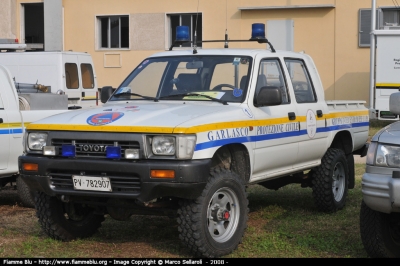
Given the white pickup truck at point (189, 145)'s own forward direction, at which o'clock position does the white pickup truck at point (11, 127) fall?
the white pickup truck at point (11, 127) is roughly at 3 o'clock from the white pickup truck at point (189, 145).

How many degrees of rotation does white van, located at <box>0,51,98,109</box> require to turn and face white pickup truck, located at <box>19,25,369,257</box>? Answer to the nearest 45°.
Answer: approximately 135° to its left

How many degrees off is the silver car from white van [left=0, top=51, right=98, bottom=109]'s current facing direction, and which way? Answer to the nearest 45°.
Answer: approximately 135° to its left

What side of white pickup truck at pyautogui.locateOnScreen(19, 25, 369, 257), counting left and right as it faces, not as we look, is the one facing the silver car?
left

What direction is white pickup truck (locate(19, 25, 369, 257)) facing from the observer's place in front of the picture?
facing the viewer and to the left of the viewer

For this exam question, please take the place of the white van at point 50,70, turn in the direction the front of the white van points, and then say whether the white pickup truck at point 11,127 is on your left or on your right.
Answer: on your left

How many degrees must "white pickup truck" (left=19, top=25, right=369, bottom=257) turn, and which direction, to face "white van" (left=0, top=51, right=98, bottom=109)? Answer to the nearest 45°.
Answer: approximately 135° to its right
